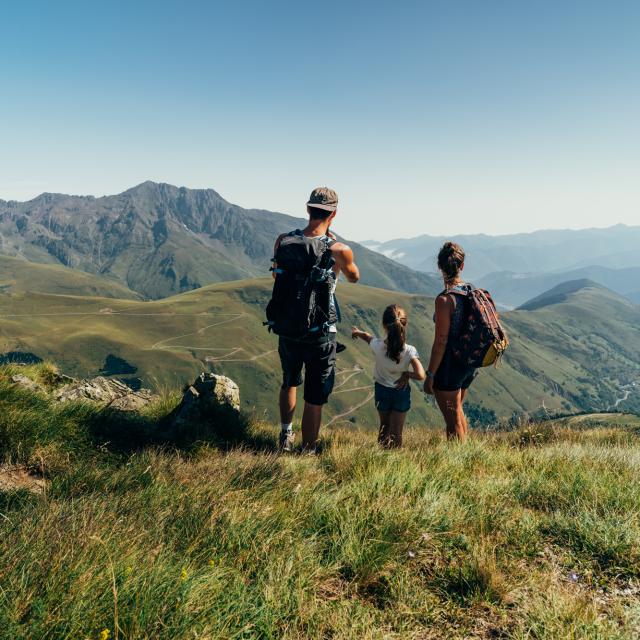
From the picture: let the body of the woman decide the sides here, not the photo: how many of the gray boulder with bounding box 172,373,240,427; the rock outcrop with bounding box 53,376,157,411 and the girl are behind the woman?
0

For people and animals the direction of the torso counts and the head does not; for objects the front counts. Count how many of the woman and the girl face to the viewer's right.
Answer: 0

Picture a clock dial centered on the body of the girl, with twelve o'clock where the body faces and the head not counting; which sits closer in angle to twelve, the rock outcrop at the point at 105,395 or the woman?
the rock outcrop

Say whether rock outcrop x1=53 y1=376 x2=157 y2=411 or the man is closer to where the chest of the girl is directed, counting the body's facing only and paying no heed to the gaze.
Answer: the rock outcrop

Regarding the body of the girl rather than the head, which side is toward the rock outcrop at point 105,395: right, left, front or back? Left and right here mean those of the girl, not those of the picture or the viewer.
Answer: left

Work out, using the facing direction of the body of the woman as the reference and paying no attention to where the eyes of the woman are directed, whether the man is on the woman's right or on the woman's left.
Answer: on the woman's left

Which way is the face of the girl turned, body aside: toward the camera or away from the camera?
away from the camera

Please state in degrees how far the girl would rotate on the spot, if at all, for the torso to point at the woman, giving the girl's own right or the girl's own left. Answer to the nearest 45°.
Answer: approximately 135° to the girl's own right

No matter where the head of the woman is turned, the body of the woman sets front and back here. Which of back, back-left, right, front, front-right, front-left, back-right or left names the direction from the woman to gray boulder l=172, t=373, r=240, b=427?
front-left

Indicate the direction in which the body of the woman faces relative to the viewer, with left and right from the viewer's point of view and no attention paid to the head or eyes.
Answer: facing away from the viewer and to the left of the viewer

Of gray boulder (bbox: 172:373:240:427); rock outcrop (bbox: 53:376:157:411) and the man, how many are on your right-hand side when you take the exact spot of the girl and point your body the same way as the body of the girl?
0

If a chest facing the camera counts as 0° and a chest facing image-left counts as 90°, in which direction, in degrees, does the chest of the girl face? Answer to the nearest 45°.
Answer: approximately 180°
